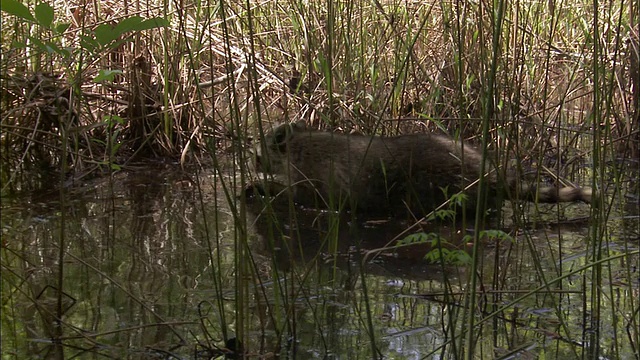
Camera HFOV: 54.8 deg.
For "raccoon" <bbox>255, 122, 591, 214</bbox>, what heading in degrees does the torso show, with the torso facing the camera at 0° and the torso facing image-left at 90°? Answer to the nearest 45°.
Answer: approximately 90°
